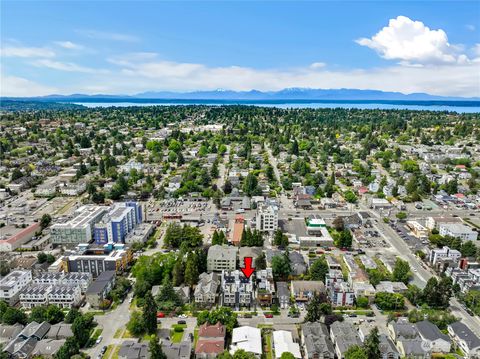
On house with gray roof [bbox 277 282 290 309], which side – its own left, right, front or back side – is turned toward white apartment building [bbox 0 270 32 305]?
right

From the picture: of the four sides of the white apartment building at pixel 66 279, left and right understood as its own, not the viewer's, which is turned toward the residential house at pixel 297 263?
left

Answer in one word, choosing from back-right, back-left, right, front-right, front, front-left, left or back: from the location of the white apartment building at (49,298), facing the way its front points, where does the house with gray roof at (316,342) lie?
front-left

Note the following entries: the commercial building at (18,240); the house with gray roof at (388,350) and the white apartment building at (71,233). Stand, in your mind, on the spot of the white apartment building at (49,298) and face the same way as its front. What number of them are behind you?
2

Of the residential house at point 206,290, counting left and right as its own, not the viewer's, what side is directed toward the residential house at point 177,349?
front

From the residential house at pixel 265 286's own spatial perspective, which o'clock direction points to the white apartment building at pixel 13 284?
The white apartment building is roughly at 3 o'clock from the residential house.

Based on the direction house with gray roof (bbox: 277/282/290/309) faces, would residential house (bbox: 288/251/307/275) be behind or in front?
behind
